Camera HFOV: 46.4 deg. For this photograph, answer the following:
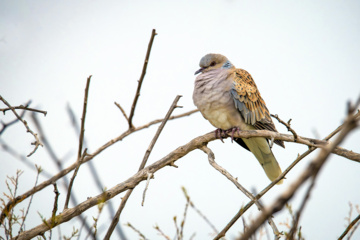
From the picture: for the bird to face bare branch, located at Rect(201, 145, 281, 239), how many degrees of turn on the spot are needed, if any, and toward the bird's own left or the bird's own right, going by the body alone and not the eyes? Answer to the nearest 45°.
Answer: approximately 45° to the bird's own left

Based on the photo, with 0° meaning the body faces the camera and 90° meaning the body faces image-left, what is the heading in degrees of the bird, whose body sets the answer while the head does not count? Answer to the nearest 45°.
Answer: approximately 45°
